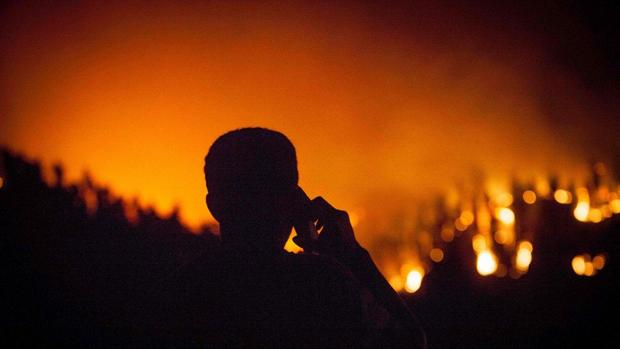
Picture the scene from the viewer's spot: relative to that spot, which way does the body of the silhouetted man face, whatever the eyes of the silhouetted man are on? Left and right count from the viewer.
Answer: facing away from the viewer and to the right of the viewer

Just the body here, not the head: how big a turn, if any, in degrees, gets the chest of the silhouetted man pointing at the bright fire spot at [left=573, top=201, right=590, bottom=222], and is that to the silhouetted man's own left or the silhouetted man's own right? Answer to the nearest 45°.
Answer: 0° — they already face it

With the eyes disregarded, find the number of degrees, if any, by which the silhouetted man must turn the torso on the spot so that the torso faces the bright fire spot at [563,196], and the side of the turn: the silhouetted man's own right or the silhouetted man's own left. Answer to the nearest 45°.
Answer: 0° — they already face it

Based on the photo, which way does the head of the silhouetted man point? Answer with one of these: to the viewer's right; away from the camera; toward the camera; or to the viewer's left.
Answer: away from the camera

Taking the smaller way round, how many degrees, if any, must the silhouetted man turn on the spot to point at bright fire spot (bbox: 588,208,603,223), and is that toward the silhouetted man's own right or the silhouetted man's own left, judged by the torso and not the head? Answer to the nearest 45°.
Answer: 0° — they already face it
